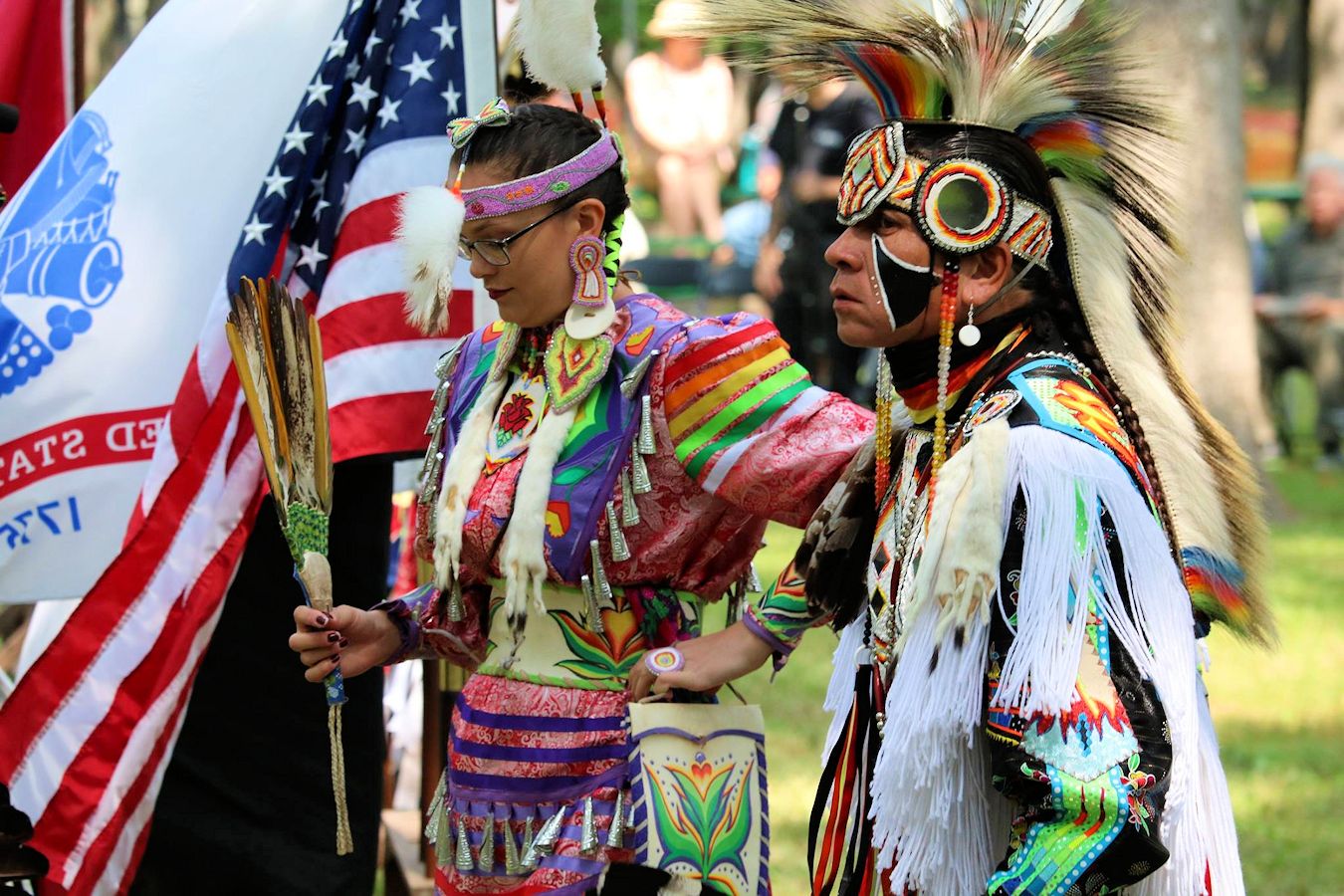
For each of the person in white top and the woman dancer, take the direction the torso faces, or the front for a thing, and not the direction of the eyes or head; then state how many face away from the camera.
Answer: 0

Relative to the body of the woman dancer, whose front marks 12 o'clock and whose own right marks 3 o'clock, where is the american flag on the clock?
The american flag is roughly at 3 o'clock from the woman dancer.

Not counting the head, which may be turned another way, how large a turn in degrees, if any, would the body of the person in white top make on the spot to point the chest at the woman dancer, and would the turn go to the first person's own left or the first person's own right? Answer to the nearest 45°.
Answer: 0° — they already face them

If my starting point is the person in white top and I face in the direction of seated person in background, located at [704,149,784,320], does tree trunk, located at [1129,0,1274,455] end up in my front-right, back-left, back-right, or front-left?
front-left

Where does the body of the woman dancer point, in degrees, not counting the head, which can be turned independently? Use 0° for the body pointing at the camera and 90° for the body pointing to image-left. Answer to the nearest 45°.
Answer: approximately 45°

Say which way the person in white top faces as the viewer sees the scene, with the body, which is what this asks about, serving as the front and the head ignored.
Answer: toward the camera

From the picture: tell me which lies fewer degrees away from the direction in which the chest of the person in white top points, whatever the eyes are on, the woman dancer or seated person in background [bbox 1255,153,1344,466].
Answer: the woman dancer

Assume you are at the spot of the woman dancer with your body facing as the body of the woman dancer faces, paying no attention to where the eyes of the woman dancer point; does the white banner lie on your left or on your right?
on your right

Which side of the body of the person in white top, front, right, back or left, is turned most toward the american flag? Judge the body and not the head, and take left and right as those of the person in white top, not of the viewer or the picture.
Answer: front

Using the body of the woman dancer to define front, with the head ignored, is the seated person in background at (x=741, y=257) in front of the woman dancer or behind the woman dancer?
behind

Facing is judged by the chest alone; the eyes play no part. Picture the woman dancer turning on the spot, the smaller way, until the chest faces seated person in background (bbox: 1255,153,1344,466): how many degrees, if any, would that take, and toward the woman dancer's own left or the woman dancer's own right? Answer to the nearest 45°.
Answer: approximately 180°
